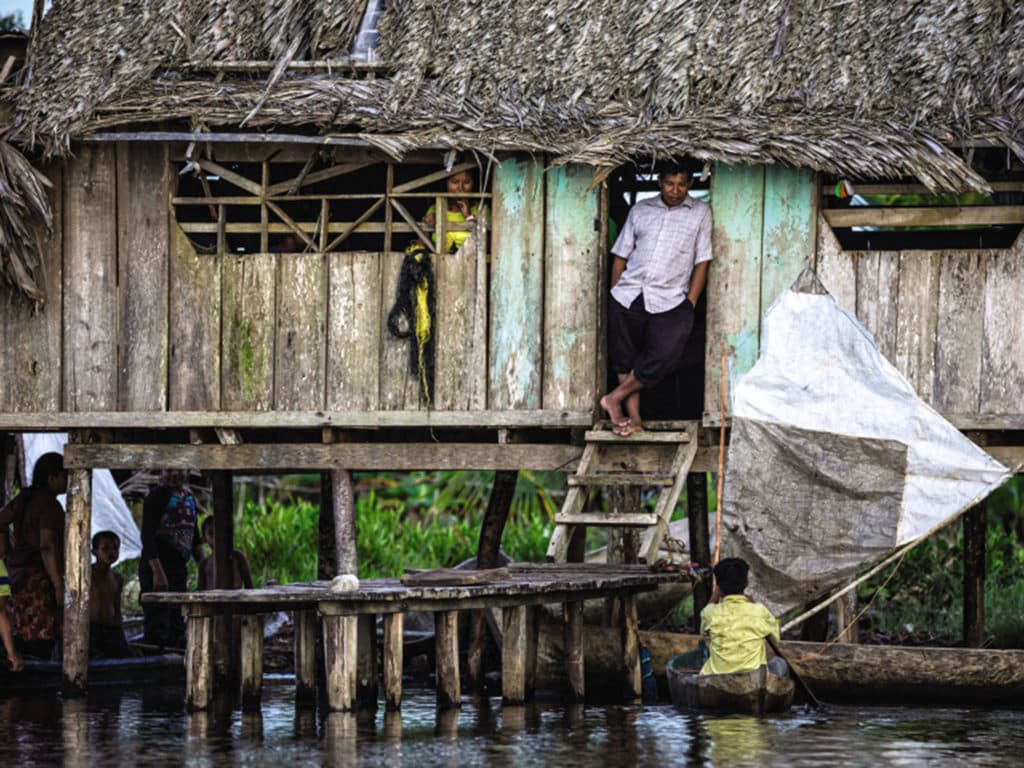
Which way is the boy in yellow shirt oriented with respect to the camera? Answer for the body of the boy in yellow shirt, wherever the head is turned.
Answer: away from the camera

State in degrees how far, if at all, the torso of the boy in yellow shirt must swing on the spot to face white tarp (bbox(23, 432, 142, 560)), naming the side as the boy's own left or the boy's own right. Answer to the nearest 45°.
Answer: approximately 45° to the boy's own left

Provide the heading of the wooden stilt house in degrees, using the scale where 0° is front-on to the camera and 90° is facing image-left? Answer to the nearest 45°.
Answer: approximately 0°

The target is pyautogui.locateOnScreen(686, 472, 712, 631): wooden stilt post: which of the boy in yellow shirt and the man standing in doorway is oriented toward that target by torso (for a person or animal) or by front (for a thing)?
the boy in yellow shirt

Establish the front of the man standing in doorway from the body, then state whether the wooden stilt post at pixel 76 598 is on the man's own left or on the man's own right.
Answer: on the man's own right

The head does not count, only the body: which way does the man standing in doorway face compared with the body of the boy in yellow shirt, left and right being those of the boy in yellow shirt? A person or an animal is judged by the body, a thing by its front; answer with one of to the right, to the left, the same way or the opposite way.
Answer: the opposite way
